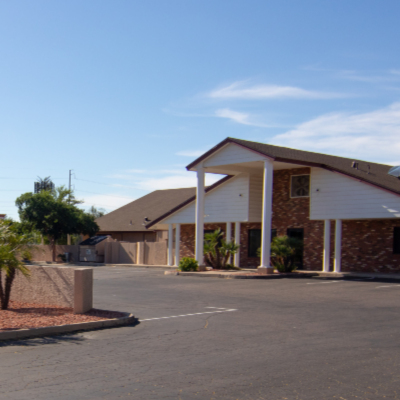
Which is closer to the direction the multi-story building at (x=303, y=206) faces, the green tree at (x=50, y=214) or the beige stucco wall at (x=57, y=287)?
the beige stucco wall

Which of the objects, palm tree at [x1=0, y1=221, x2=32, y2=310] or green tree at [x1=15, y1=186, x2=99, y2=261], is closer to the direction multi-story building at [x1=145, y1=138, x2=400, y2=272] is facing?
the palm tree

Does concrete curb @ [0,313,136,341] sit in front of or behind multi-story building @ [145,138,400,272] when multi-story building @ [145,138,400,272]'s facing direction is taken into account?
in front

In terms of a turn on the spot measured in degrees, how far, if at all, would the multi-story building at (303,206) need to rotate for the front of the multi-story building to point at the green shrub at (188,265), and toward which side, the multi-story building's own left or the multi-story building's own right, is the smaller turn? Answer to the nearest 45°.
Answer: approximately 45° to the multi-story building's own right

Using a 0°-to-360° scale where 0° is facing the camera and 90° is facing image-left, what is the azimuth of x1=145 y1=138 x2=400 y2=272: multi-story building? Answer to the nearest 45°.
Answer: approximately 45°

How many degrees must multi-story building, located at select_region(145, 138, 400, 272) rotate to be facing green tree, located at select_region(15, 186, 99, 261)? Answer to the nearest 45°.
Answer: approximately 90° to its right
